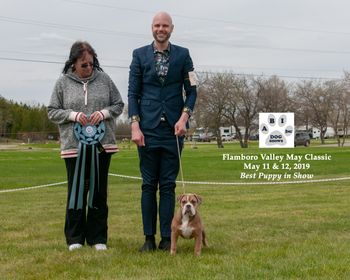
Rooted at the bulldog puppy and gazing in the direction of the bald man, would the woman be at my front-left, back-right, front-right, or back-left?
front-left

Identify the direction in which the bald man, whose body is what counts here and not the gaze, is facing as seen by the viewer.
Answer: toward the camera

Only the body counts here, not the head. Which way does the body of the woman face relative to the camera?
toward the camera

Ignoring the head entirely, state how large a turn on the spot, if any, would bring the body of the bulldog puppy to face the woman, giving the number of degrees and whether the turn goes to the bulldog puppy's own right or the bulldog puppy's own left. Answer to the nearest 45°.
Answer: approximately 90° to the bulldog puppy's own right

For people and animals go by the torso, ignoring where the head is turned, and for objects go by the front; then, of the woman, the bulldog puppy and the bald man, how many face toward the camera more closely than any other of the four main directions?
3

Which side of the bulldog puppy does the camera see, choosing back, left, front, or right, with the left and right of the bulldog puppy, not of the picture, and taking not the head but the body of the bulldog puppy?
front

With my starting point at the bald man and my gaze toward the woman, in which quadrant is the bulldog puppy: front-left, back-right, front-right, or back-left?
back-left

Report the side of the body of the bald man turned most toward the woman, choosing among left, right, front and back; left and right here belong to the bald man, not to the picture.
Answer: right

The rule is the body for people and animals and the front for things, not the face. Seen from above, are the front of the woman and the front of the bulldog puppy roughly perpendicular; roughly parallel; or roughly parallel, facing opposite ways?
roughly parallel

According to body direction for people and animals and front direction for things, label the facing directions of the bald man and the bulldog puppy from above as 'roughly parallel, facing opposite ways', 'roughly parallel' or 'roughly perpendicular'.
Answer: roughly parallel
